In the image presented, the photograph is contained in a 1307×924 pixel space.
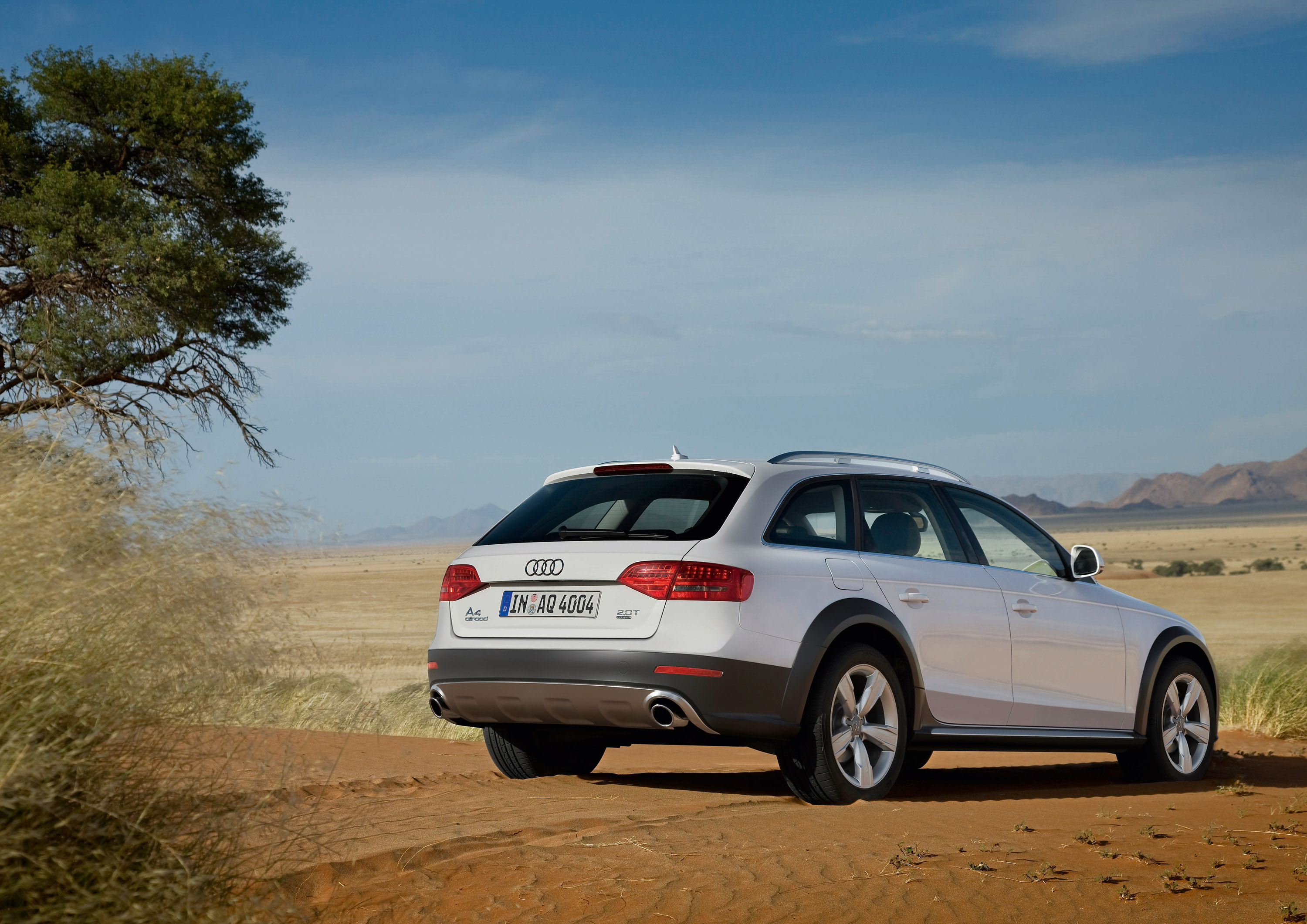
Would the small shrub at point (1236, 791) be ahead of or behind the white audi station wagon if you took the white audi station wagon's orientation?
ahead

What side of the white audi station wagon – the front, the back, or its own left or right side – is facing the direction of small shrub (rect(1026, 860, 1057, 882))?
right

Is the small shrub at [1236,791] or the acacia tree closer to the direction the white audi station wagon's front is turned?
the small shrub

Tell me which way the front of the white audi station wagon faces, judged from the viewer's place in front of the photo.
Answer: facing away from the viewer and to the right of the viewer

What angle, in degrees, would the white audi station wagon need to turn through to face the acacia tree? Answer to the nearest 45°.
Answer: approximately 90° to its left
